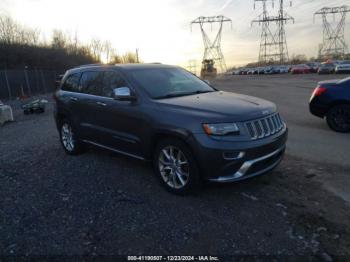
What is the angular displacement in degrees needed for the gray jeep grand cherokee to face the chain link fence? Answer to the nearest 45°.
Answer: approximately 180°

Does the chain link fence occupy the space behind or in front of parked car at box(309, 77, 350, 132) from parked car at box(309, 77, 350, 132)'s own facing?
behind

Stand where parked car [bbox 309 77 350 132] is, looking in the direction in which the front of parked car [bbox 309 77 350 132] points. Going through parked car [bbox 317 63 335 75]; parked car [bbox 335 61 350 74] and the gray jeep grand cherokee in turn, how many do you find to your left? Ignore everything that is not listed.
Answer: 2

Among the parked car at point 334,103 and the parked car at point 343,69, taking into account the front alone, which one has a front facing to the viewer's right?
the parked car at point 334,103

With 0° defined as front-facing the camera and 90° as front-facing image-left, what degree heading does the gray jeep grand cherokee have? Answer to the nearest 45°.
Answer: approximately 315°

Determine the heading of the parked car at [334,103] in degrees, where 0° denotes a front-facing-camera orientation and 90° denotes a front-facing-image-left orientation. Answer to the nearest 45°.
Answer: approximately 270°

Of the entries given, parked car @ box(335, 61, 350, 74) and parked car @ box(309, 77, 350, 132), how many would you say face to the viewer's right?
1
